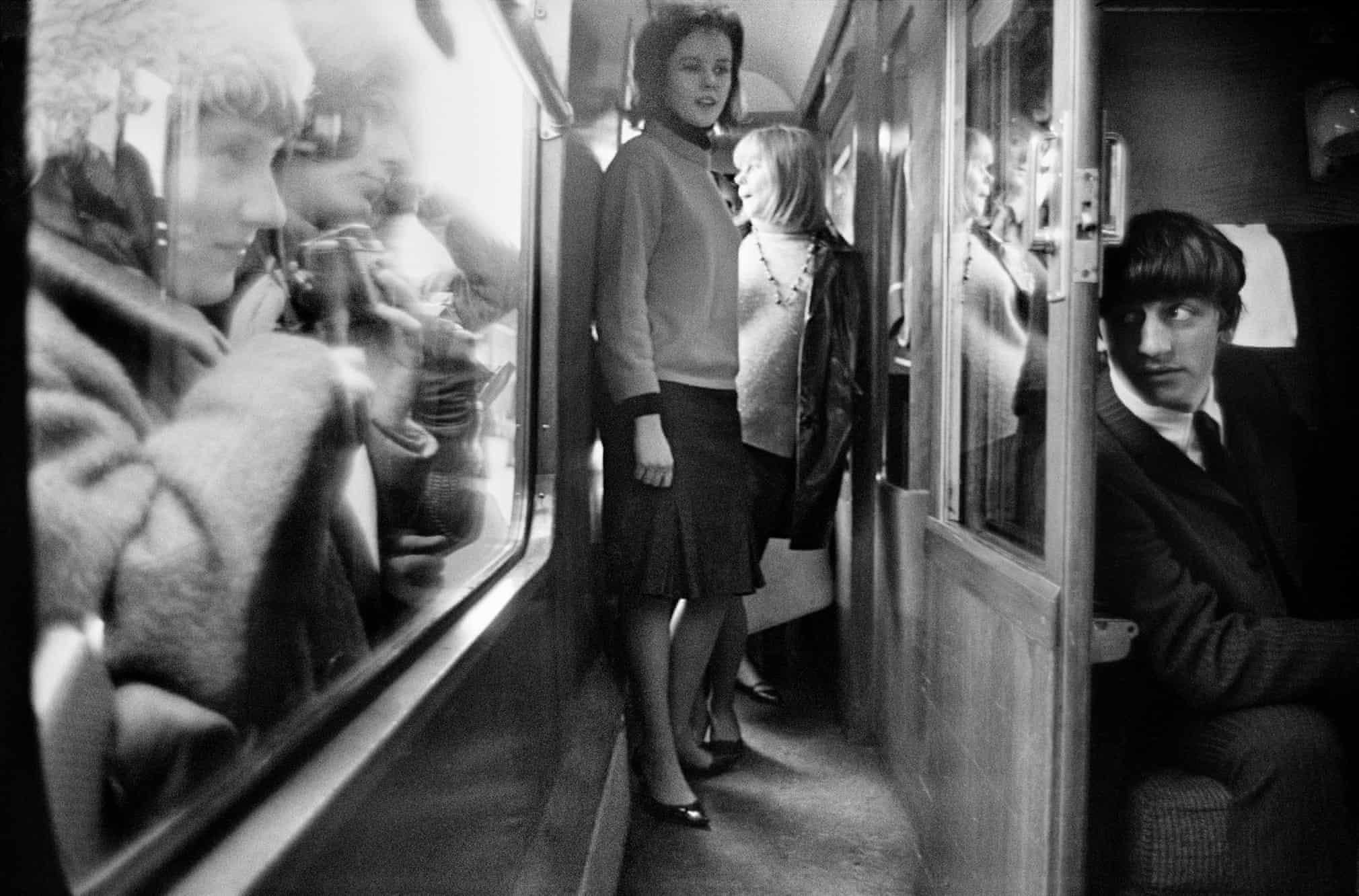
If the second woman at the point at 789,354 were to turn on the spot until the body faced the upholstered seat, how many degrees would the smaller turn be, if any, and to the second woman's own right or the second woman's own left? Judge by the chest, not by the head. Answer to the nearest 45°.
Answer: approximately 45° to the second woman's own left

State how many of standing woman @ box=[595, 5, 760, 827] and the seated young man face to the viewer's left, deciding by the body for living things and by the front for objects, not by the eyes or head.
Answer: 0

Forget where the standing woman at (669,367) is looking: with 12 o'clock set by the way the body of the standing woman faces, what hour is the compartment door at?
The compartment door is roughly at 12 o'clock from the standing woman.

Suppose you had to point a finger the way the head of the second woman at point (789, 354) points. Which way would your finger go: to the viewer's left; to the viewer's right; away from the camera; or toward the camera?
to the viewer's left

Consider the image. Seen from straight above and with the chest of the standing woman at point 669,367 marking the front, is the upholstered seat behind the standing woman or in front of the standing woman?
in front

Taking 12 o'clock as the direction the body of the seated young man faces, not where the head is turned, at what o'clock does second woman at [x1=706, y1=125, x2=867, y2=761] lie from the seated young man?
The second woman is roughly at 6 o'clock from the seated young man.

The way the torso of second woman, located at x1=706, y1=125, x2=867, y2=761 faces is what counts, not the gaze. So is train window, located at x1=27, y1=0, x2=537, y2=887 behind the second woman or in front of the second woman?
in front

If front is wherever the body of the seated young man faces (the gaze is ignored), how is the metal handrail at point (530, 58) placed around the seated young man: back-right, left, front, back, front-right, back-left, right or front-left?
right

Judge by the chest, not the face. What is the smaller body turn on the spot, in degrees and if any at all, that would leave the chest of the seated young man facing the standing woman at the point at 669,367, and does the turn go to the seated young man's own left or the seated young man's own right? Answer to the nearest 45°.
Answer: approximately 135° to the seated young man's own right

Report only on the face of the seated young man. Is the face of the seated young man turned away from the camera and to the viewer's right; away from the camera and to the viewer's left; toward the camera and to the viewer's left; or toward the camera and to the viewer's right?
toward the camera and to the viewer's left
